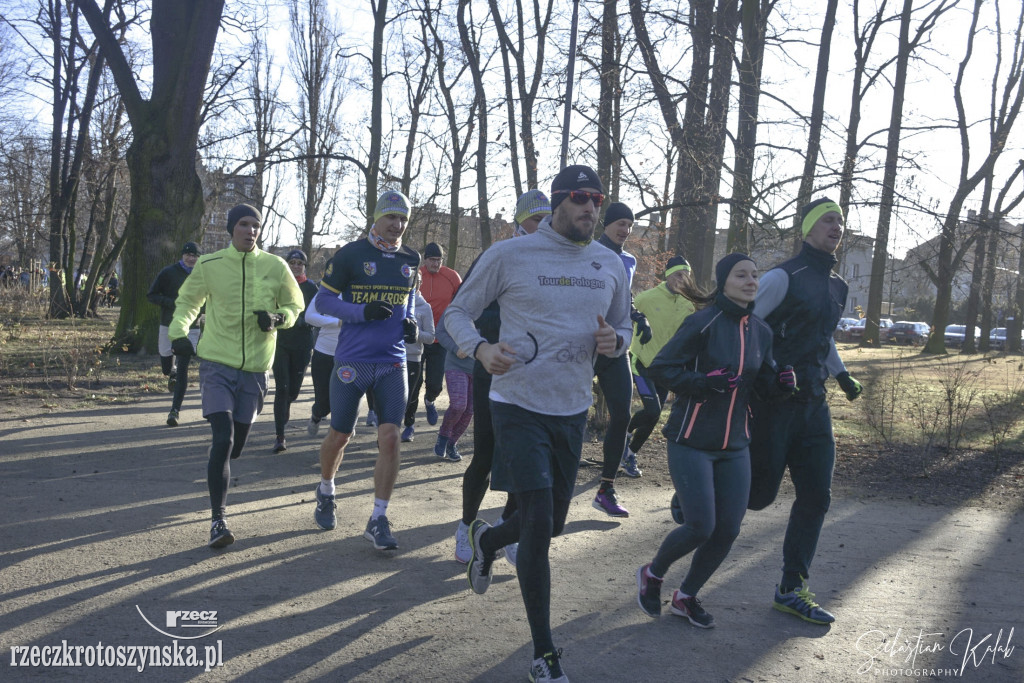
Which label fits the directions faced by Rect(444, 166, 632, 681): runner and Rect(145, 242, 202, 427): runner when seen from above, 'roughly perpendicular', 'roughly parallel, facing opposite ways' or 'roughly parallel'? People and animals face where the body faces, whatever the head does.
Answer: roughly parallel

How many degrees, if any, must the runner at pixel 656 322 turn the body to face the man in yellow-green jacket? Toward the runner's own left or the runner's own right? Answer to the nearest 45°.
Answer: approximately 90° to the runner's own right

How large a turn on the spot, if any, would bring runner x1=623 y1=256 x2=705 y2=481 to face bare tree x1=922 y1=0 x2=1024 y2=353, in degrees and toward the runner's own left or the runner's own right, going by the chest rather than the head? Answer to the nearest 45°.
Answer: approximately 90° to the runner's own left

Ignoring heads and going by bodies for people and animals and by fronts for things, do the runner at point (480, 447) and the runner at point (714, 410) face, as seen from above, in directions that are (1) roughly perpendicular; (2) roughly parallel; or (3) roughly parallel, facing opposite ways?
roughly parallel

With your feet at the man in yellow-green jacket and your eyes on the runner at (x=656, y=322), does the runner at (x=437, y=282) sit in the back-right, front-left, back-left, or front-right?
front-left

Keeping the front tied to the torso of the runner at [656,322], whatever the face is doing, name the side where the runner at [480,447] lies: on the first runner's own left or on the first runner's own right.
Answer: on the first runner's own right

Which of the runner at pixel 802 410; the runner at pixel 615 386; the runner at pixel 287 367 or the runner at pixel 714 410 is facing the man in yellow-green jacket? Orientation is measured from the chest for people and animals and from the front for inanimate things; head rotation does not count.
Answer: the runner at pixel 287 367

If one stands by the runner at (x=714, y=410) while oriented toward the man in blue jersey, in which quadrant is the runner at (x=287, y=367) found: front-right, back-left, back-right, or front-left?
front-right

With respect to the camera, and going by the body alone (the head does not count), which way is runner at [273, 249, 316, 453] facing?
toward the camera

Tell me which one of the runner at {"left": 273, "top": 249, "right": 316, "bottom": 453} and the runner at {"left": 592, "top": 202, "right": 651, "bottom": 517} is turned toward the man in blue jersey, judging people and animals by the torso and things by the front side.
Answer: the runner at {"left": 273, "top": 249, "right": 316, "bottom": 453}

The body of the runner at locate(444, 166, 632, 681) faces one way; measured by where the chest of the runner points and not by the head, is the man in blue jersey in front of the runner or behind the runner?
behind

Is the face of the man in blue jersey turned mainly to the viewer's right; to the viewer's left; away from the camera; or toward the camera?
toward the camera

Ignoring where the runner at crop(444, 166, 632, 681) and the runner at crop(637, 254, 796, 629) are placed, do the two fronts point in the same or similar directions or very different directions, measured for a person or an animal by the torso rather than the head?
same or similar directions

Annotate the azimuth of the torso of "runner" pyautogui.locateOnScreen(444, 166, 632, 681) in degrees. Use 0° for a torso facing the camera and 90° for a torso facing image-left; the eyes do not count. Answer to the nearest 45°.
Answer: approximately 315°

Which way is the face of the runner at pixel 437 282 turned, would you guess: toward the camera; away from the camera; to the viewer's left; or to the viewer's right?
toward the camera

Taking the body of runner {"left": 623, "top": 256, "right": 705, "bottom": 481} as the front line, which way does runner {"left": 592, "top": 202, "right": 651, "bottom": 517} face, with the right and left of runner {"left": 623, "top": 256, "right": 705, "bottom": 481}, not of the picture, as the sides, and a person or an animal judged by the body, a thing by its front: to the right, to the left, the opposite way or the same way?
the same way

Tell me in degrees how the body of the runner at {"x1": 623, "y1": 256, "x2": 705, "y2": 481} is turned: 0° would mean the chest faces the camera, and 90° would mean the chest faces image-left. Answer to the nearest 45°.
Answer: approximately 315°

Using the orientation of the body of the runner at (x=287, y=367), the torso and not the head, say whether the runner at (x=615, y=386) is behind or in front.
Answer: in front

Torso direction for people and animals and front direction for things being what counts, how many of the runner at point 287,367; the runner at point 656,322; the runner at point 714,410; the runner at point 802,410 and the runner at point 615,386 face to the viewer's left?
0
